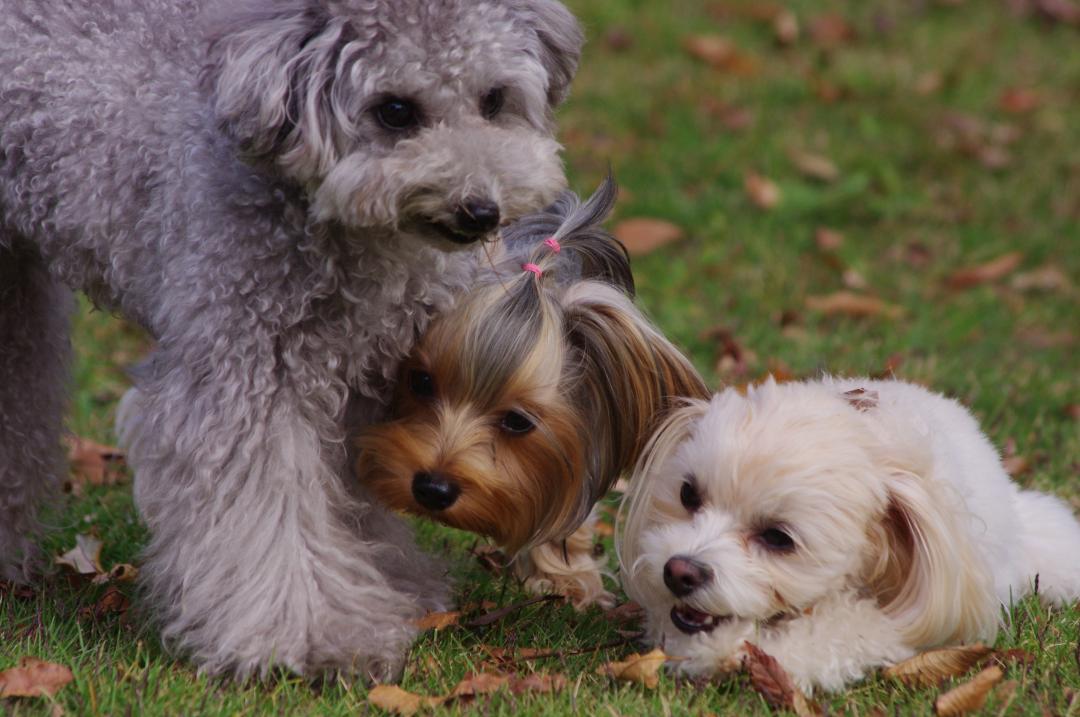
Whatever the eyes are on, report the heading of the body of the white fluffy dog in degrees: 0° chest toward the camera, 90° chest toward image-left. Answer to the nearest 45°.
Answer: approximately 45°

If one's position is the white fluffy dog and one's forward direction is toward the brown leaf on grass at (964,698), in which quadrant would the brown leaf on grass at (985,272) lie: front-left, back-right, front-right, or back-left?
back-left

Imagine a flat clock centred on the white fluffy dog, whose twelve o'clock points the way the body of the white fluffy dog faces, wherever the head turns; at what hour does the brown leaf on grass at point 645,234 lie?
The brown leaf on grass is roughly at 4 o'clock from the white fluffy dog.

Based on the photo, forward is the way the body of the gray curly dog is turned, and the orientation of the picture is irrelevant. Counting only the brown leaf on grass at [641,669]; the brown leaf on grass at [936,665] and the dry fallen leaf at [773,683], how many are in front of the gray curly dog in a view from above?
3

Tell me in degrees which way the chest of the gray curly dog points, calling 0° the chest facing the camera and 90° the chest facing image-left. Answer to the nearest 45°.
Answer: approximately 315°

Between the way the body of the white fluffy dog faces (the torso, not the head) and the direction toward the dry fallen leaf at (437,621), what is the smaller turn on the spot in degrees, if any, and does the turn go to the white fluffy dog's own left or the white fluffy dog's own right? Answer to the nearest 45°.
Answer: approximately 45° to the white fluffy dog's own right

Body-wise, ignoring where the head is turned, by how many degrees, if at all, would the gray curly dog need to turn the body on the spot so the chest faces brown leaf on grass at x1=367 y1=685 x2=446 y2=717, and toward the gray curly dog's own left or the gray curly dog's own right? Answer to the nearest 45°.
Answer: approximately 45° to the gray curly dog's own right

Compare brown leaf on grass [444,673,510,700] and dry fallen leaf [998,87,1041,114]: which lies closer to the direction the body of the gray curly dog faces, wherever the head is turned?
the brown leaf on grass

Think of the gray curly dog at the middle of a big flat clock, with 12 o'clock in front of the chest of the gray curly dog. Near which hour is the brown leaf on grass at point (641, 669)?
The brown leaf on grass is roughly at 12 o'clock from the gray curly dog.

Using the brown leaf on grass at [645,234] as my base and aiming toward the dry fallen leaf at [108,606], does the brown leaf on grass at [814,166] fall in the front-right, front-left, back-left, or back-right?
back-left
